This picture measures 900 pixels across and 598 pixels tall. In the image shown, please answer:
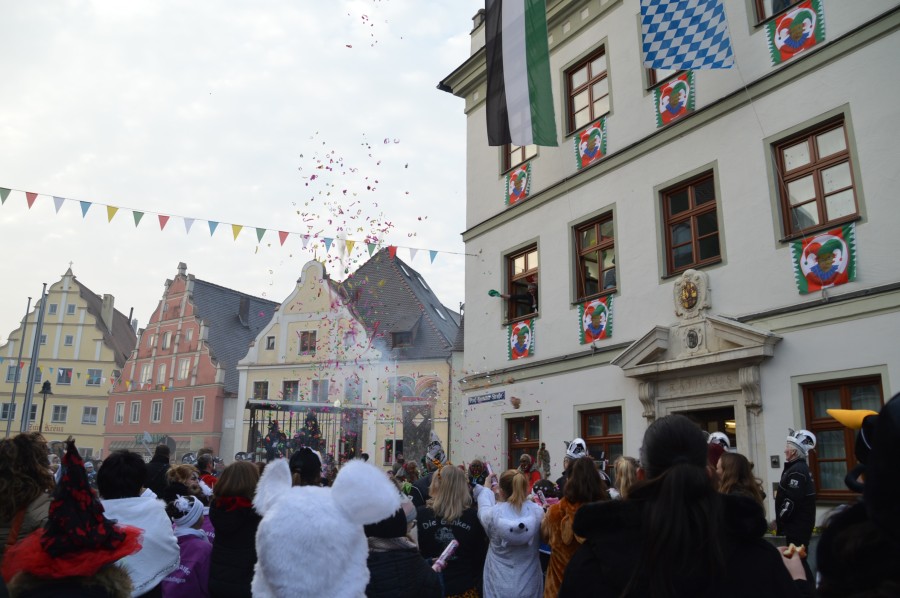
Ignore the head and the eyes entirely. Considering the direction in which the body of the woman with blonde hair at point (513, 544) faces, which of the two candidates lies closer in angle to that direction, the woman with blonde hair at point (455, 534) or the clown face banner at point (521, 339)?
the clown face banner

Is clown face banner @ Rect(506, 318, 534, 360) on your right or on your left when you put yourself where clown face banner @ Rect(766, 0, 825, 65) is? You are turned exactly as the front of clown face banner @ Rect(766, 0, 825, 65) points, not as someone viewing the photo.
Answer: on your right

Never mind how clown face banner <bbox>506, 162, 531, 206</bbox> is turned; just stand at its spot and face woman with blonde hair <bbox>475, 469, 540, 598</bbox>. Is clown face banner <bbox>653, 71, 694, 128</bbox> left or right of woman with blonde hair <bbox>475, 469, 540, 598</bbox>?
left

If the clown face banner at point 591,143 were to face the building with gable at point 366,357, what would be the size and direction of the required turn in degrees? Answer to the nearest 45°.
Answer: approximately 90° to its right

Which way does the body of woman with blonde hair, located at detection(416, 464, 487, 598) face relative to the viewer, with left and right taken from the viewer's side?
facing away from the viewer

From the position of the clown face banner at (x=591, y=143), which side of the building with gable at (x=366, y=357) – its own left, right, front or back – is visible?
front

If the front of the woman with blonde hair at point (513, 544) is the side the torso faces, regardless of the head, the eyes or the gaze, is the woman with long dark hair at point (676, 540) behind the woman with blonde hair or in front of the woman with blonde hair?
behind

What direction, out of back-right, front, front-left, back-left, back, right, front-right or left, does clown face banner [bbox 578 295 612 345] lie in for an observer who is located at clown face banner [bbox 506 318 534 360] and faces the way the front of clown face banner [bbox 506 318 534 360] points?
left

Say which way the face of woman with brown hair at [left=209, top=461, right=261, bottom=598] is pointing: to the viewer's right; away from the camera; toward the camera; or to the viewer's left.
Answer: away from the camera

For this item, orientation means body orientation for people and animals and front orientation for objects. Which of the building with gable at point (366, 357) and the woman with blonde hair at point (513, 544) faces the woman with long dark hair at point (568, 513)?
the building with gable

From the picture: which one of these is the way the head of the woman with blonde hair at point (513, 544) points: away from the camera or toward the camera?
away from the camera

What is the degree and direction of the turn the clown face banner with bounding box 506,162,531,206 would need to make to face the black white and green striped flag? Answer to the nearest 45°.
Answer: approximately 45° to its left
